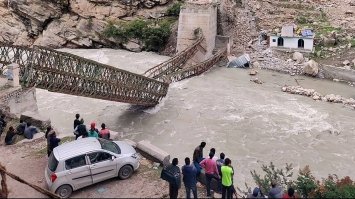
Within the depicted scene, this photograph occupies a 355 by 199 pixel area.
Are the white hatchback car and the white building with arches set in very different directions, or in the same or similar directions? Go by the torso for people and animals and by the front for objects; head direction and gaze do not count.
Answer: very different directions

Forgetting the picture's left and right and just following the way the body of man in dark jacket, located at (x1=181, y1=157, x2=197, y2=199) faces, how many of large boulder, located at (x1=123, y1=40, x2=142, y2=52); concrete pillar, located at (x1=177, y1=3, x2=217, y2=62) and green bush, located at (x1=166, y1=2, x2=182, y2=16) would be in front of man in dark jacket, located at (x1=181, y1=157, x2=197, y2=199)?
3

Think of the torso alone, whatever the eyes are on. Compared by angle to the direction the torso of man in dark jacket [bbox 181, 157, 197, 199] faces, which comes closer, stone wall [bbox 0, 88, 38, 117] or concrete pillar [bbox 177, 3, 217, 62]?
the concrete pillar

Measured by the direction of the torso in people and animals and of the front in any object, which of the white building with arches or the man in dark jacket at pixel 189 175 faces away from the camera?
the man in dark jacket

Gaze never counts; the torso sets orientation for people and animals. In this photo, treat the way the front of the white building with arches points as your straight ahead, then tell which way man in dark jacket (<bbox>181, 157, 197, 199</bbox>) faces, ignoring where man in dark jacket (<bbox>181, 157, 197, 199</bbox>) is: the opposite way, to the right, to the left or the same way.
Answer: the opposite way

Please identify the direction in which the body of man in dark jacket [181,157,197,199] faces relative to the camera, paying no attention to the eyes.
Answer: away from the camera

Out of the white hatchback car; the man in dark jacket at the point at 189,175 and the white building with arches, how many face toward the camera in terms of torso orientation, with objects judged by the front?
1

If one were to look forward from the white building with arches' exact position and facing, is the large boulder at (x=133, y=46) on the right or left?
on its right

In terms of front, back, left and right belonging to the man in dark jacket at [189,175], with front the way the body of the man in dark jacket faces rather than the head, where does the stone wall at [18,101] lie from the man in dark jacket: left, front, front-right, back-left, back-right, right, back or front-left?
front-left

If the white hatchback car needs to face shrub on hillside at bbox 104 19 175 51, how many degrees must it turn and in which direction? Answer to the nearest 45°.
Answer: approximately 45° to its left

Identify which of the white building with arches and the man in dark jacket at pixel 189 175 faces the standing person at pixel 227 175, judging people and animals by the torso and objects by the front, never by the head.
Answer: the white building with arches

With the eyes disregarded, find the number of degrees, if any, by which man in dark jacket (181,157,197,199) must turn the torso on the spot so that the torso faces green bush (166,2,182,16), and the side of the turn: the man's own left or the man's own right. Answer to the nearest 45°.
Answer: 0° — they already face it
